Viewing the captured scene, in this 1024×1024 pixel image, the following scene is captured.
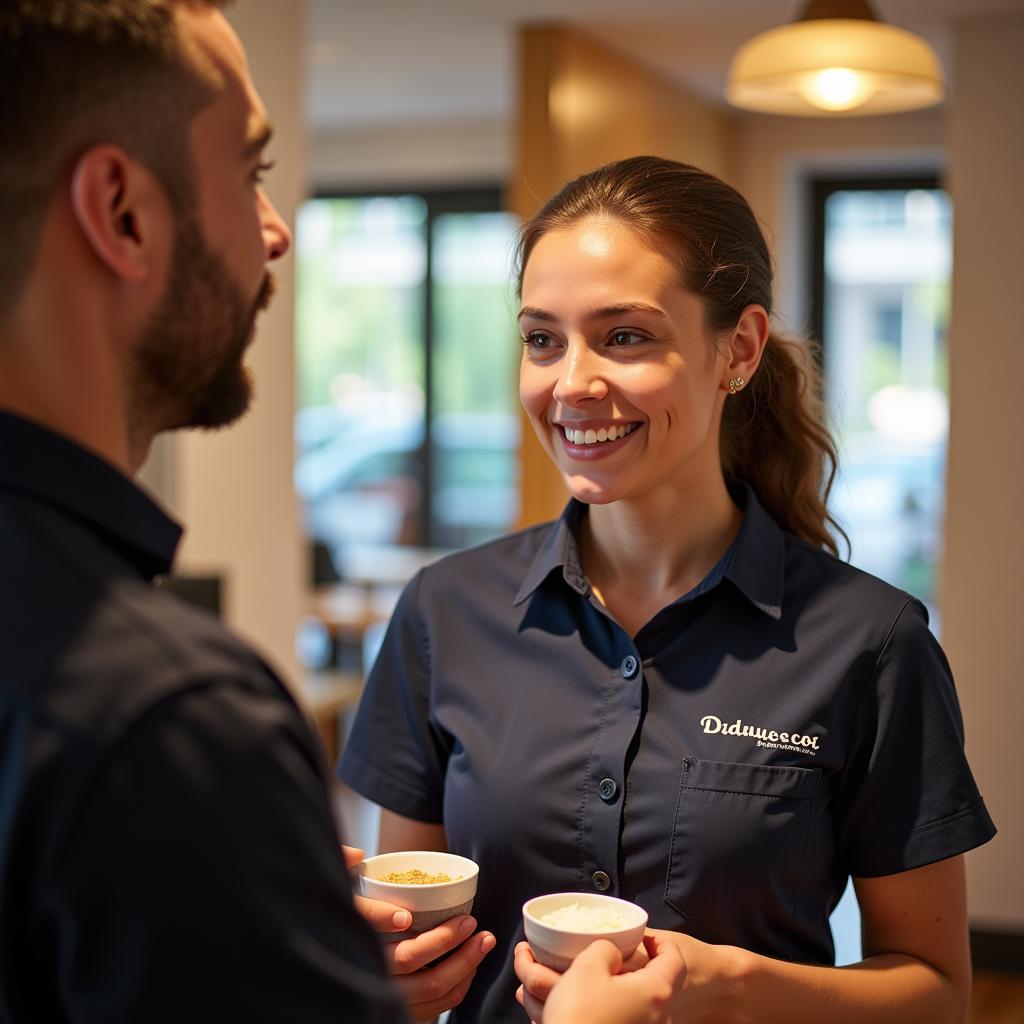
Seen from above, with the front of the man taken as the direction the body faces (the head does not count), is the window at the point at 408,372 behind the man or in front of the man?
in front

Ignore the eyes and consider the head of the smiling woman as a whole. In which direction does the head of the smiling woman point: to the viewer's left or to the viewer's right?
to the viewer's left

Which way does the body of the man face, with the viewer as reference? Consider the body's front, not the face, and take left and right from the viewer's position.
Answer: facing away from the viewer and to the right of the viewer

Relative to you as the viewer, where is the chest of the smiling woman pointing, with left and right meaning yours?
facing the viewer and to the left of the viewer

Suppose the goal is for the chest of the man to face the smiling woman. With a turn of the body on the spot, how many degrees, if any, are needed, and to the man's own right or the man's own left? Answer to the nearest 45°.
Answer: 0° — they already face them

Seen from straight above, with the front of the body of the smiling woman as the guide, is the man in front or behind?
in front

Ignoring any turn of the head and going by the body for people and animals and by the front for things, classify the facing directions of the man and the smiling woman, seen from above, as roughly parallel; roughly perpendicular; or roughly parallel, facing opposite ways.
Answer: roughly parallel, facing opposite ways

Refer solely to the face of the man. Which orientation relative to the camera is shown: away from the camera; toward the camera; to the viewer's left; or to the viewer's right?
to the viewer's right

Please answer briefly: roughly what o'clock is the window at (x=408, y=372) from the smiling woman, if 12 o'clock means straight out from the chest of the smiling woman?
The window is roughly at 4 o'clock from the smiling woman.

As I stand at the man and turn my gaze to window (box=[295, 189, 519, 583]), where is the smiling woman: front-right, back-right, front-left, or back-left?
front-right
